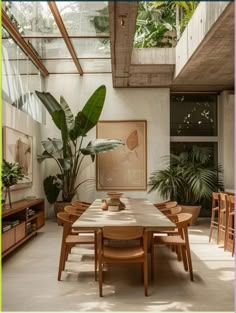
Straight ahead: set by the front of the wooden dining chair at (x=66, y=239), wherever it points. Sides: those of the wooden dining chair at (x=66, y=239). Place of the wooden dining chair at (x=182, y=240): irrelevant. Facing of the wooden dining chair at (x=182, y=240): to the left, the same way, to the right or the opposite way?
the opposite way

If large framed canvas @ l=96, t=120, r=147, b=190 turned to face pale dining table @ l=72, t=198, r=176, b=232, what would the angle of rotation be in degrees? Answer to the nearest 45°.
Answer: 0° — it already faces it

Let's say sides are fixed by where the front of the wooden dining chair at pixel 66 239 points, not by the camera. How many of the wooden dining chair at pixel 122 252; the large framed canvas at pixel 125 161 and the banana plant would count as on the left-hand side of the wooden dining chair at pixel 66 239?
2

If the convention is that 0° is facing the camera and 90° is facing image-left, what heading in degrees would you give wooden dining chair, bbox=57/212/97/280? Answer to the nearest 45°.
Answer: approximately 270°

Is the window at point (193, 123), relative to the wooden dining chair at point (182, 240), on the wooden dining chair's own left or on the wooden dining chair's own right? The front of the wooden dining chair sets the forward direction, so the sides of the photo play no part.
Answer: on the wooden dining chair's own right

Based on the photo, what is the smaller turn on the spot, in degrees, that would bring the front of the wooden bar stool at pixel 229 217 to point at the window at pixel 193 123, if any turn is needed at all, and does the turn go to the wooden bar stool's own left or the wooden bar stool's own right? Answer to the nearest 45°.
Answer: approximately 45° to the wooden bar stool's own left

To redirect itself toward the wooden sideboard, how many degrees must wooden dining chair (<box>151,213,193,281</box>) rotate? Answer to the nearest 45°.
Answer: approximately 45° to its right

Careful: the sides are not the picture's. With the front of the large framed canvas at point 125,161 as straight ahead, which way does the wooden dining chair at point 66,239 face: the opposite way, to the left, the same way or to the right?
to the left

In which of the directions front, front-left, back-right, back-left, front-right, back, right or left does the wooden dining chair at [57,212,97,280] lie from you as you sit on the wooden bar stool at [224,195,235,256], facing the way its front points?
back

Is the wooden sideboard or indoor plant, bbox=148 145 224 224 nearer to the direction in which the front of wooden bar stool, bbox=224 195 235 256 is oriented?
the indoor plant

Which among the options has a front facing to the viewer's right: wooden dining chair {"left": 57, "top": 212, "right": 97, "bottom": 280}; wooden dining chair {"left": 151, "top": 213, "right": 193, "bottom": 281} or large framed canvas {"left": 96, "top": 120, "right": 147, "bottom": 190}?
wooden dining chair {"left": 57, "top": 212, "right": 97, "bottom": 280}

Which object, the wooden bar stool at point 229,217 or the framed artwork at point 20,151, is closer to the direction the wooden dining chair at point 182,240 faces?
the framed artwork

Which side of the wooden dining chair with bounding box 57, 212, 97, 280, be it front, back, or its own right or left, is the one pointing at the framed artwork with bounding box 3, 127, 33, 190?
left
